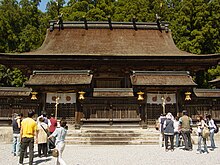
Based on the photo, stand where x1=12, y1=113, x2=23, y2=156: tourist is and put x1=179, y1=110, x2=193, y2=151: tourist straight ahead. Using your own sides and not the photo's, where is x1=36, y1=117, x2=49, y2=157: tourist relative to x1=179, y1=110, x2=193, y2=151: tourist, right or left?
right

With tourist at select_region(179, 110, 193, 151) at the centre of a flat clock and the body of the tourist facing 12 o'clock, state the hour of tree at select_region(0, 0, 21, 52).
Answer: The tree is roughly at 10 o'clock from the tourist.

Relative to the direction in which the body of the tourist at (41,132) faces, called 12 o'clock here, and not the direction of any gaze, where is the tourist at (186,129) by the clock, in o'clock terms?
the tourist at (186,129) is roughly at 3 o'clock from the tourist at (41,132).

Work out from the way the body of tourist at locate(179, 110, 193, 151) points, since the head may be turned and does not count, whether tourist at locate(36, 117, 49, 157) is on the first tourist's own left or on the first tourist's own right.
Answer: on the first tourist's own left

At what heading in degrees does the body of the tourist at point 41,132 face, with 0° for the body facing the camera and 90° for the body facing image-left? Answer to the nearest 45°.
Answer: approximately 180°

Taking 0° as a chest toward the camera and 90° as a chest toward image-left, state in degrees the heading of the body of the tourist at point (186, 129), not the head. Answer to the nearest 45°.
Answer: approximately 180°

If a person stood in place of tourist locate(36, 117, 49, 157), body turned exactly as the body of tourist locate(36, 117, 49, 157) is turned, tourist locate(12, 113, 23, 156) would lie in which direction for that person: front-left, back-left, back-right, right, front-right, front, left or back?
front-left
